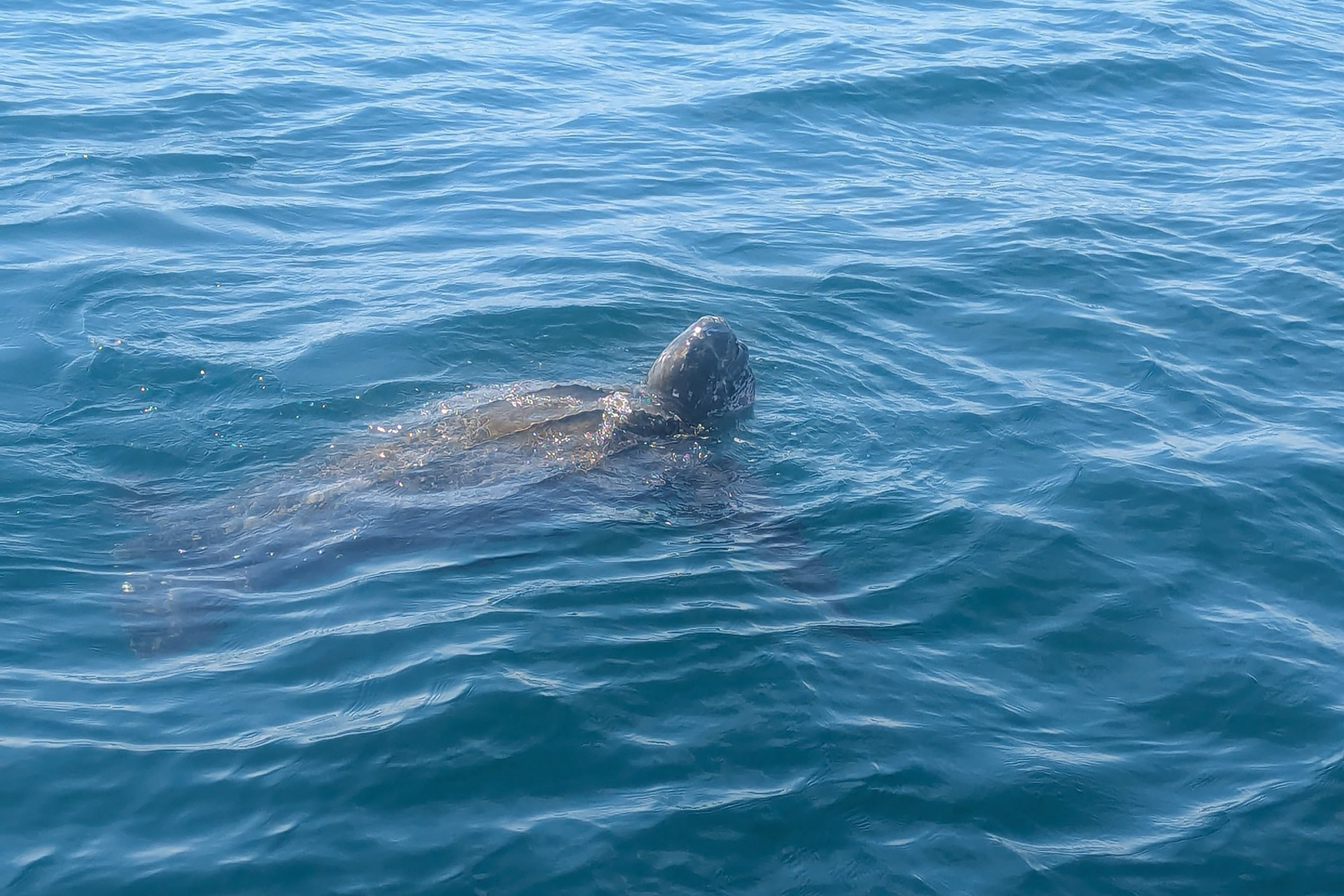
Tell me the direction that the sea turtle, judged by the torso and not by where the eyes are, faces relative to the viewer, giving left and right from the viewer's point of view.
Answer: facing away from the viewer and to the right of the viewer
